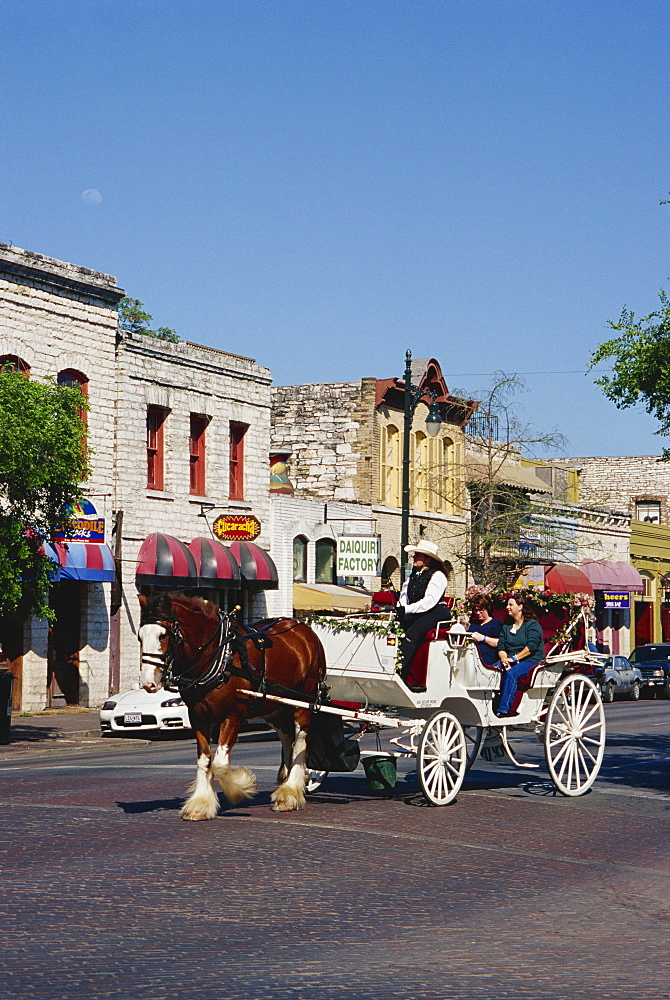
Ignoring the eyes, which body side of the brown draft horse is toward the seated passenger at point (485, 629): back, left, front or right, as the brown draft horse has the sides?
back

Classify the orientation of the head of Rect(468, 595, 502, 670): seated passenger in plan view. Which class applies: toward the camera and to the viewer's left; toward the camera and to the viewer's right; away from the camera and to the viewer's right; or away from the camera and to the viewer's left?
toward the camera and to the viewer's left

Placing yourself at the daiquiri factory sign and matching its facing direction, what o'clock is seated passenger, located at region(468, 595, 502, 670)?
The seated passenger is roughly at 12 o'clock from the daiquiri factory sign.

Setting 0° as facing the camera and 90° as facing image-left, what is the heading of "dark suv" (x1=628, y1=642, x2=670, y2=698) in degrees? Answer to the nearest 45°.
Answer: approximately 45°

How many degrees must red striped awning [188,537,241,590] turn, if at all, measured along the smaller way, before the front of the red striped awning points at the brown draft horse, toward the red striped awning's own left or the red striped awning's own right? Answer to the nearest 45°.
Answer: approximately 45° to the red striped awning's own right

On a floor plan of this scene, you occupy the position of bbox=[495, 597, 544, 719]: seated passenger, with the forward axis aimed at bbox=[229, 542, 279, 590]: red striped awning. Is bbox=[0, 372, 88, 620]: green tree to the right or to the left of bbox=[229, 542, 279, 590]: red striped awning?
left

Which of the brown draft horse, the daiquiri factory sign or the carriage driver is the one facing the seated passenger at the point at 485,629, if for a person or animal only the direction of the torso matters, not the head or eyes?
the daiquiri factory sign

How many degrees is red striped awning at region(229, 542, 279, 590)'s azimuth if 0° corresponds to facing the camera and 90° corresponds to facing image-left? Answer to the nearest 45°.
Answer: approximately 315°

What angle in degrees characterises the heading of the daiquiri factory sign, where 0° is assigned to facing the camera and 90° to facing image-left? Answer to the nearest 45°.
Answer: approximately 0°

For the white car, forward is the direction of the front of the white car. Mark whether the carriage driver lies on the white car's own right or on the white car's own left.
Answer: on the white car's own left

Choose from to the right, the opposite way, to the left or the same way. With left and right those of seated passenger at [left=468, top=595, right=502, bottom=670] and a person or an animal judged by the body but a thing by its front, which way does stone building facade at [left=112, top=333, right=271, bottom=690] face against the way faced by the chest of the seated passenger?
to the left
